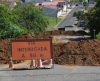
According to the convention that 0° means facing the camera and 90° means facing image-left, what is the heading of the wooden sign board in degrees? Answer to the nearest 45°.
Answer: approximately 0°

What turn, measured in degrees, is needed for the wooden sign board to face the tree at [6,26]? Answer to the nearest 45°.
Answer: approximately 180°
